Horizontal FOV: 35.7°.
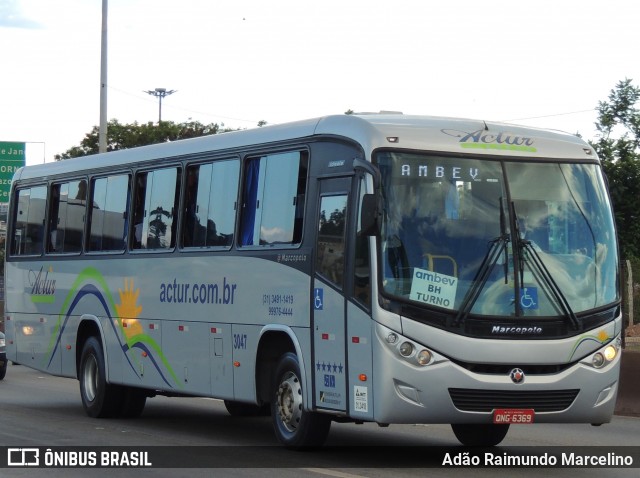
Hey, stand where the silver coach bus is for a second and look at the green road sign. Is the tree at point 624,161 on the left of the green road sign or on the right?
right

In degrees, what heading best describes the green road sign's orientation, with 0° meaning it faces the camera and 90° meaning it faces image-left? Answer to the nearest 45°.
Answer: approximately 0°

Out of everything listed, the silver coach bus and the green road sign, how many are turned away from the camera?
0

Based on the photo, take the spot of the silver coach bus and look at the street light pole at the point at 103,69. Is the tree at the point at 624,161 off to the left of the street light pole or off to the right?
right

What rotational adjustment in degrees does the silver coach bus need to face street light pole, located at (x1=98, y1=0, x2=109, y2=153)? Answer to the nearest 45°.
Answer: approximately 135° to its left

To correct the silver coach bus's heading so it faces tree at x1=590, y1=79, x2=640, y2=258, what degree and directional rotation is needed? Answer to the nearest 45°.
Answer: approximately 90° to its left
